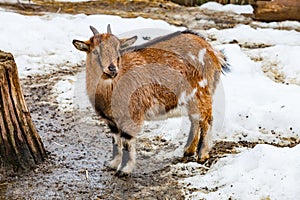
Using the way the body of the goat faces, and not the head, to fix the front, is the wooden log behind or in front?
behind

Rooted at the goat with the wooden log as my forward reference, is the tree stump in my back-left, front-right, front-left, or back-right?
back-left

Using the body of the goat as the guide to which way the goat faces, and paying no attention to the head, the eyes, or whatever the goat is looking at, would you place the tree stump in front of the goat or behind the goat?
in front

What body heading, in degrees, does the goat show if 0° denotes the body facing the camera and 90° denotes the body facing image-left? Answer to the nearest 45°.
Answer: approximately 45°
